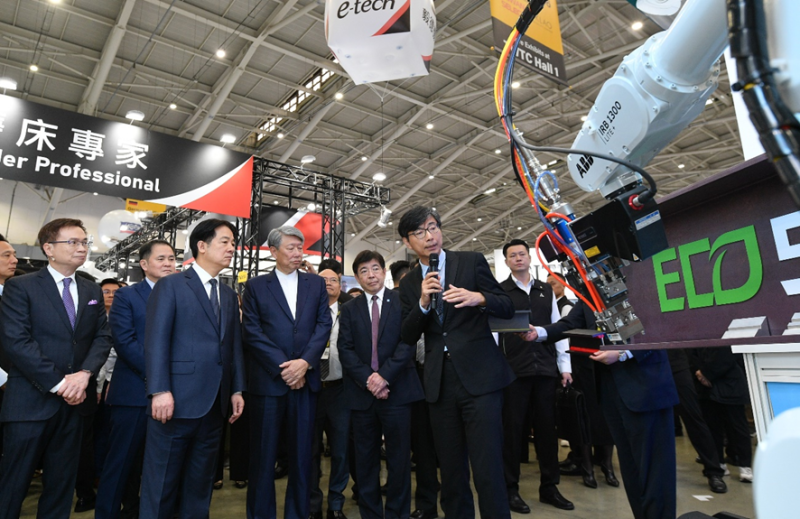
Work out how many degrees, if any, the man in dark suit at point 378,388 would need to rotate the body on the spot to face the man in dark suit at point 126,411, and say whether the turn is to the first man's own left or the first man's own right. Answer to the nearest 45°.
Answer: approximately 90° to the first man's own right

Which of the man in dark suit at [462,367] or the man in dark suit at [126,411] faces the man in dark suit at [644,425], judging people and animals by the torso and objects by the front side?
the man in dark suit at [126,411]

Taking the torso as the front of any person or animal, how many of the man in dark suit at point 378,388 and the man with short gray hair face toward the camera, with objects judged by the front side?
2

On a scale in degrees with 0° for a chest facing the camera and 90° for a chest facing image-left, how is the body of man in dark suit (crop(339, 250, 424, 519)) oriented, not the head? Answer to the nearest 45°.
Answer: approximately 0°

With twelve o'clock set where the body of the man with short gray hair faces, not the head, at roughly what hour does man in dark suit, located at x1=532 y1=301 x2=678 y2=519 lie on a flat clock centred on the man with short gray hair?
The man in dark suit is roughly at 10 o'clock from the man with short gray hair.

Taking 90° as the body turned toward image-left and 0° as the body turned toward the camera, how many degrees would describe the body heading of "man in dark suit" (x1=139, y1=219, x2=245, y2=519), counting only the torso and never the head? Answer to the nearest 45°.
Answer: approximately 315°

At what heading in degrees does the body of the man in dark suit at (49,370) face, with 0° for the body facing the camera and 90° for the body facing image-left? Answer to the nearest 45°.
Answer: approximately 315°

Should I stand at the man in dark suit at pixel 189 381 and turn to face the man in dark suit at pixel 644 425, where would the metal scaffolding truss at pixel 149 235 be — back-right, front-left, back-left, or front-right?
back-left

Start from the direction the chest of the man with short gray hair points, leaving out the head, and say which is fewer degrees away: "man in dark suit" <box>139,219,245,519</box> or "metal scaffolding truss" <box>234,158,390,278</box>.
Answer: the man in dark suit
